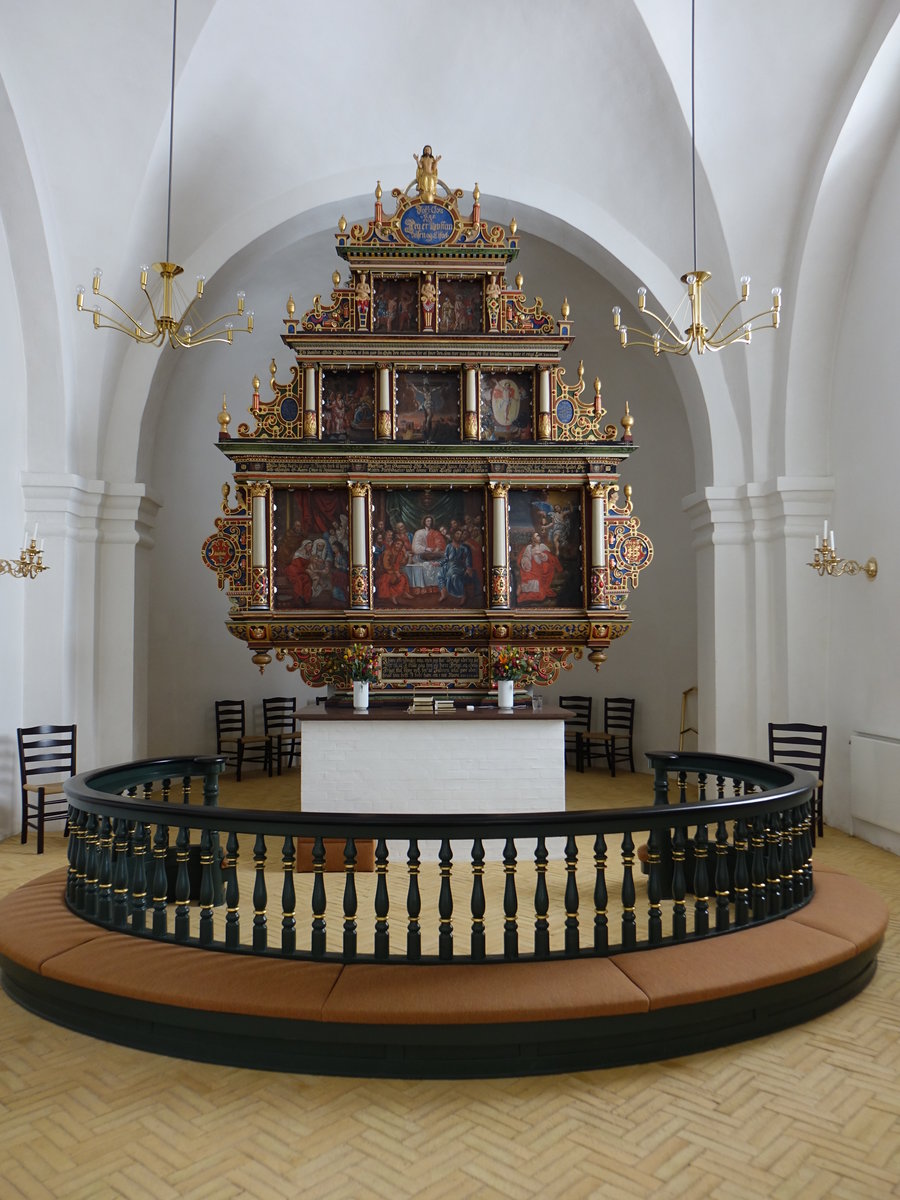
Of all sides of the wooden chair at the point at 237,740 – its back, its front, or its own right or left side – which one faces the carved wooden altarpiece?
front

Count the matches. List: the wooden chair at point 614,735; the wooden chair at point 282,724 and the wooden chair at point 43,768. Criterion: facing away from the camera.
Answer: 0

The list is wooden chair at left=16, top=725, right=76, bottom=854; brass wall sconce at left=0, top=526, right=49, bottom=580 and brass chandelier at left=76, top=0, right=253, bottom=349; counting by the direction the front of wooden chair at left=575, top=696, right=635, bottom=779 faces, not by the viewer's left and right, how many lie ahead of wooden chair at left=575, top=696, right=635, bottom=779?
3

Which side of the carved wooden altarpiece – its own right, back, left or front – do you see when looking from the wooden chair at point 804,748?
left

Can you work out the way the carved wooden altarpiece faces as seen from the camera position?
facing the viewer

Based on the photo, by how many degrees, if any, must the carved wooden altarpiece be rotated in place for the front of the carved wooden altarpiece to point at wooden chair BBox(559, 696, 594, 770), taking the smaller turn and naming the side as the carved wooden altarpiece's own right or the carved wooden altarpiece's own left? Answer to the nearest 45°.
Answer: approximately 135° to the carved wooden altarpiece's own left

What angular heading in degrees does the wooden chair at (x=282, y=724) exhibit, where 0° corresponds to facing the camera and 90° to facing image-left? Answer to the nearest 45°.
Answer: approximately 315°

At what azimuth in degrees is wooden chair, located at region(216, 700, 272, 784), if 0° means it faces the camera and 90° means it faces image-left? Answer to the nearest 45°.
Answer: approximately 315°

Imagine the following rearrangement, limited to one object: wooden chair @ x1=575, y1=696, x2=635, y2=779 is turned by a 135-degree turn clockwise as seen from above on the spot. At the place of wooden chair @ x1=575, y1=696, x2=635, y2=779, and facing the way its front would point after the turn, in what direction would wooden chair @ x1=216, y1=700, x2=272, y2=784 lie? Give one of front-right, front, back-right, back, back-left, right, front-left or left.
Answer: left

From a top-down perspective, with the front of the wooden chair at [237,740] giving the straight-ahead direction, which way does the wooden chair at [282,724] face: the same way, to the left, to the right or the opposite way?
the same way

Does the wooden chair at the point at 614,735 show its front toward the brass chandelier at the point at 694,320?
no

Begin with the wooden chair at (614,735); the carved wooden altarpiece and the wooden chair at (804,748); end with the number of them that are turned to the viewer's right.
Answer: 0

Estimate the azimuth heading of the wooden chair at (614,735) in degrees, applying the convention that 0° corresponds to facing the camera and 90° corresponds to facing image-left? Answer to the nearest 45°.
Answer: approximately 45°

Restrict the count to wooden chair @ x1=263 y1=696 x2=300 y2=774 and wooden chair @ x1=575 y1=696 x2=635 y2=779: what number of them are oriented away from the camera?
0

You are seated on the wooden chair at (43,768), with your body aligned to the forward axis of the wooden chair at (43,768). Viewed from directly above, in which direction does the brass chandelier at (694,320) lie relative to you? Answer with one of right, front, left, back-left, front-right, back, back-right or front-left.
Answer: front

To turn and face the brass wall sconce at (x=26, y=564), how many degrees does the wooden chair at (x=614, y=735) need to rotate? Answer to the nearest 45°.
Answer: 0° — it already faces it

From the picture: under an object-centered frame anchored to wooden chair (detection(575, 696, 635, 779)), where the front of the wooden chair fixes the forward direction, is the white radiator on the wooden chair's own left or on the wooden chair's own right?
on the wooden chair's own left

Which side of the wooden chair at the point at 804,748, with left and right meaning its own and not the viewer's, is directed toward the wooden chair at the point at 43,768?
front
